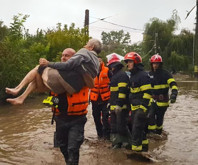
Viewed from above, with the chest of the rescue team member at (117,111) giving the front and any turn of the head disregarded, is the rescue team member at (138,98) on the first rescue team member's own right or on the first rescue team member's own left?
on the first rescue team member's own left

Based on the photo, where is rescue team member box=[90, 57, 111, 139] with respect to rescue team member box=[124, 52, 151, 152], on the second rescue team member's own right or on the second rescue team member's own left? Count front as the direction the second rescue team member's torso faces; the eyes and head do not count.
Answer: on the second rescue team member's own right

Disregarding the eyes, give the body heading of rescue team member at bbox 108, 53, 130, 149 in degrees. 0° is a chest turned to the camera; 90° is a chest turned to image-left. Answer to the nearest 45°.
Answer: approximately 45°

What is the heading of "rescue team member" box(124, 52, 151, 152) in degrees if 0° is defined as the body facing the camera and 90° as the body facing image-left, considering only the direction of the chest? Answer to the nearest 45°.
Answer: approximately 45°

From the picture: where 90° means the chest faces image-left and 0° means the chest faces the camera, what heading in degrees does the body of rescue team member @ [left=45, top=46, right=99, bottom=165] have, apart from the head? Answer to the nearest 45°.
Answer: approximately 45°

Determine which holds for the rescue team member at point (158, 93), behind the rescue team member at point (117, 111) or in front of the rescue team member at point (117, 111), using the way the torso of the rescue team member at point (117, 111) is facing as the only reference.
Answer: behind
